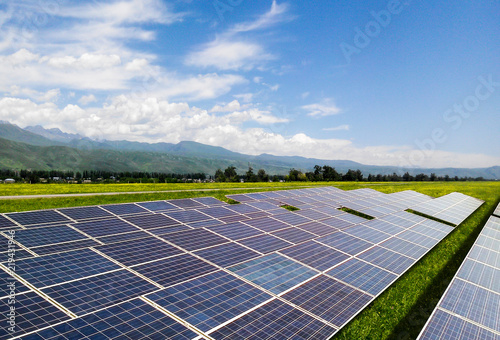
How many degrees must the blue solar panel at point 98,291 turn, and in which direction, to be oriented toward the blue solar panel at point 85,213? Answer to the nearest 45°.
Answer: approximately 135° to its left

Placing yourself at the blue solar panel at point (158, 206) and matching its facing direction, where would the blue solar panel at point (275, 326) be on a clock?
the blue solar panel at point (275, 326) is roughly at 1 o'clock from the blue solar panel at point (158, 206).

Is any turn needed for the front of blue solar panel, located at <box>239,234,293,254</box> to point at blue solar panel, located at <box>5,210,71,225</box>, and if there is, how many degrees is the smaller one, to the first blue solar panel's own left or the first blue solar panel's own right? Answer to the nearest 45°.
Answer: approximately 135° to the first blue solar panel's own right

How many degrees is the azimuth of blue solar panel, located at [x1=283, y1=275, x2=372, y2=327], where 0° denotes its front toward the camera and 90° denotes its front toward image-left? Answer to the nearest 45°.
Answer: approximately 315°

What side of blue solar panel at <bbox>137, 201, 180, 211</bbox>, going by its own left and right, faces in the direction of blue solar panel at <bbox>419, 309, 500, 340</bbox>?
front

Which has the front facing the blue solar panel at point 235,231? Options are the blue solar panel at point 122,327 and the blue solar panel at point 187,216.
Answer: the blue solar panel at point 187,216

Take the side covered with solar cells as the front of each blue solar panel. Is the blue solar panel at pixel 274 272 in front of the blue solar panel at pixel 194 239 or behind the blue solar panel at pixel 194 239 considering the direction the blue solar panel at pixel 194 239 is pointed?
in front

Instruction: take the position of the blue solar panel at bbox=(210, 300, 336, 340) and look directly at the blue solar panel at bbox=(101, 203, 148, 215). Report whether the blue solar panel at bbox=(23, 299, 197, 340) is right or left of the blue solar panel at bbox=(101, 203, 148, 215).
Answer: left

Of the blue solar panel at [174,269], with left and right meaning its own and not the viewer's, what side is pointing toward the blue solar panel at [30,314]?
right

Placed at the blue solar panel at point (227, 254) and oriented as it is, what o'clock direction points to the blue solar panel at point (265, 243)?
the blue solar panel at point (265, 243) is roughly at 9 o'clock from the blue solar panel at point (227, 254).

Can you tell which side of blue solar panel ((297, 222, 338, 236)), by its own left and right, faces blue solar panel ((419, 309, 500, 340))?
front

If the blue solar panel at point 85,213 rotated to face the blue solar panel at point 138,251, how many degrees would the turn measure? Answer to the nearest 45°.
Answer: approximately 45° to its right

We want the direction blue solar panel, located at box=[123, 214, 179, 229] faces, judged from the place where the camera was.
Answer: facing the viewer and to the right of the viewer

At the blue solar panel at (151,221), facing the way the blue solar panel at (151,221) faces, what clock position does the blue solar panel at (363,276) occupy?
the blue solar panel at (363,276) is roughly at 12 o'clock from the blue solar panel at (151,221).
